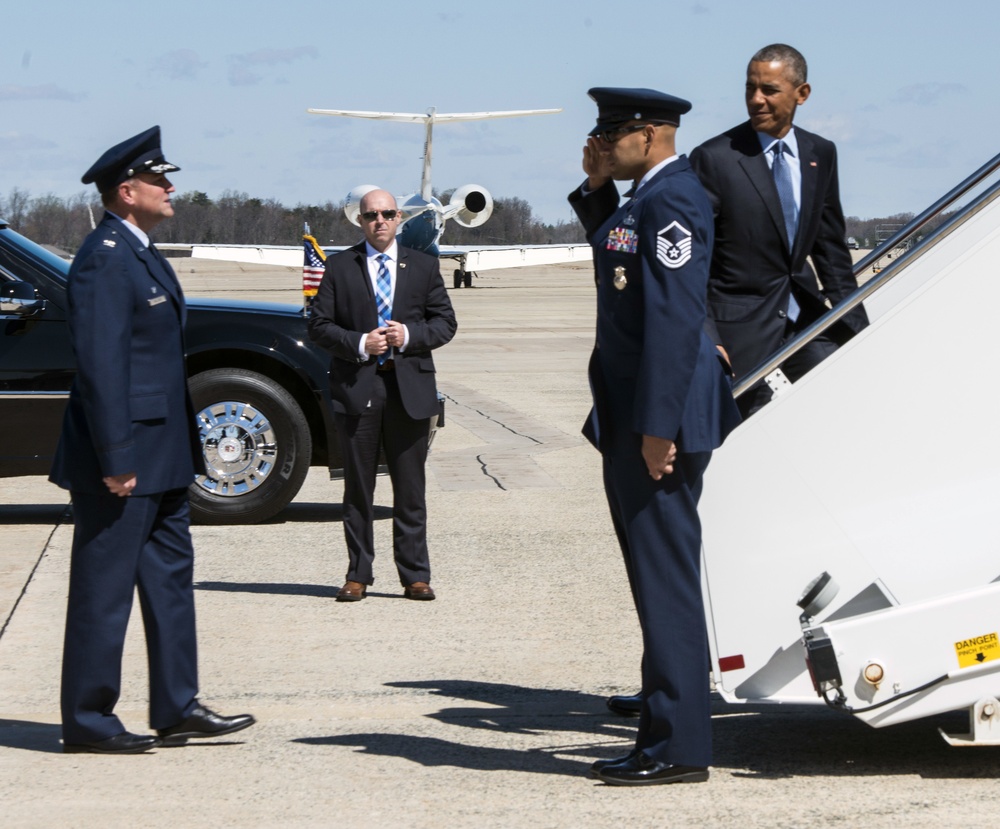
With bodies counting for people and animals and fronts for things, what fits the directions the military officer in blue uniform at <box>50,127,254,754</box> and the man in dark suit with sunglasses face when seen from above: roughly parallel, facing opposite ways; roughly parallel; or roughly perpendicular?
roughly perpendicular

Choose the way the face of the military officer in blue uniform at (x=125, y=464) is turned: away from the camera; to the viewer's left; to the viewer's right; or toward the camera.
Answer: to the viewer's right

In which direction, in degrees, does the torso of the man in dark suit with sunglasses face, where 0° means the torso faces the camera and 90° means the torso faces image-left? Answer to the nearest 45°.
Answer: approximately 0°

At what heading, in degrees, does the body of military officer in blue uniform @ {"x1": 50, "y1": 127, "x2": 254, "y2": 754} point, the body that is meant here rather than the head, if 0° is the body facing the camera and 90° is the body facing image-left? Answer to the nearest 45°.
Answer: approximately 270°

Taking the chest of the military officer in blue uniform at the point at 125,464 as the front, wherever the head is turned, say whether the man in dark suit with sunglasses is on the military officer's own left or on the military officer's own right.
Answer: on the military officer's own left

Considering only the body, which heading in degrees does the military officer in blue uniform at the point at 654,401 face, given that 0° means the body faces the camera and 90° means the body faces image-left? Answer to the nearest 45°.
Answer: approximately 90°

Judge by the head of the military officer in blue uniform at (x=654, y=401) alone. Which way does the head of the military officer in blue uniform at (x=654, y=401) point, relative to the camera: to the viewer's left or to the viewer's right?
to the viewer's left

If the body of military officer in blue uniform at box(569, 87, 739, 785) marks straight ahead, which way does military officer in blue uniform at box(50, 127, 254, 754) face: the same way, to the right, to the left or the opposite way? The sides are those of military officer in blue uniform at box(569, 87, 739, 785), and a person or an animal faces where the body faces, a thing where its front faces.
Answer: the opposite way

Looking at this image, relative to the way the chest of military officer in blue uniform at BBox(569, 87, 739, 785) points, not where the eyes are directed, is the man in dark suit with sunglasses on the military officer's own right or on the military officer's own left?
on the military officer's own right

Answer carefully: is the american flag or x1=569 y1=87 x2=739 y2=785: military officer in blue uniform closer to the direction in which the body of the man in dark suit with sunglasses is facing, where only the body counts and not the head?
the military officer in blue uniform
